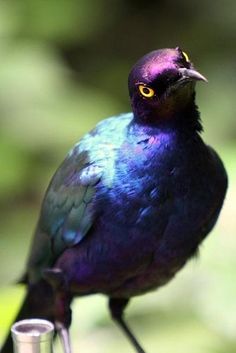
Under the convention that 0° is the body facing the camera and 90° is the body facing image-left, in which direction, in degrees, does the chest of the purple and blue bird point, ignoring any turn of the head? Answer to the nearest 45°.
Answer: approximately 315°
